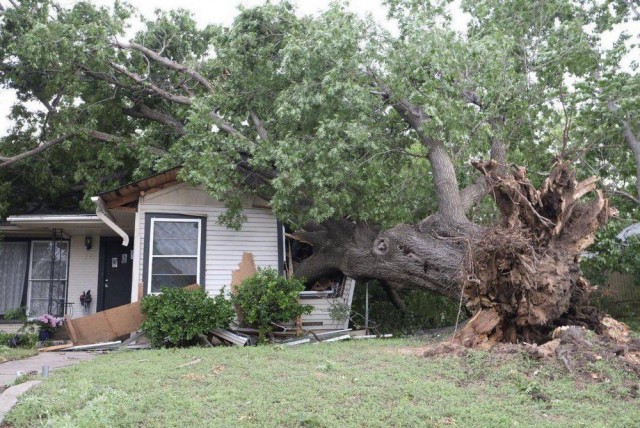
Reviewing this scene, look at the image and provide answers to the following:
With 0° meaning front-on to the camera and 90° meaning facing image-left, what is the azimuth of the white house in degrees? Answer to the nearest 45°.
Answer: approximately 0°
